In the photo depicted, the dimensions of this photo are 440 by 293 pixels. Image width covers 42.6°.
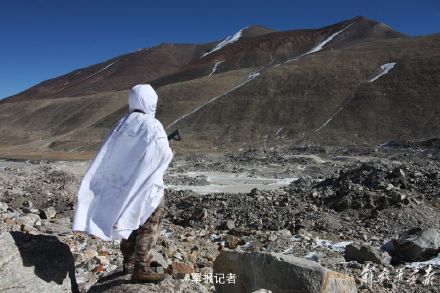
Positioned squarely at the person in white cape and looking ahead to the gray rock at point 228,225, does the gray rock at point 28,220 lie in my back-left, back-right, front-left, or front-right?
front-left

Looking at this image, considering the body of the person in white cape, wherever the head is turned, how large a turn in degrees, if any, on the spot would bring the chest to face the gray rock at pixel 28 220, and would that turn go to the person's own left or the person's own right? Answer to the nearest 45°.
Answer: approximately 45° to the person's own left

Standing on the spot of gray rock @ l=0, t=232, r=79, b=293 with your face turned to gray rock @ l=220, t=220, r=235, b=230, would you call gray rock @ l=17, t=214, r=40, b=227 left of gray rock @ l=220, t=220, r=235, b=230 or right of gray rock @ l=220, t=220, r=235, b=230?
left

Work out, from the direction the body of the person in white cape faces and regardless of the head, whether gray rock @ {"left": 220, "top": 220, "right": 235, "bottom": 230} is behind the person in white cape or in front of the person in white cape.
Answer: in front

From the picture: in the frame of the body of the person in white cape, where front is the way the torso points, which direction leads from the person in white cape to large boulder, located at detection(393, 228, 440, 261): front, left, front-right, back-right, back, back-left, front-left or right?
front

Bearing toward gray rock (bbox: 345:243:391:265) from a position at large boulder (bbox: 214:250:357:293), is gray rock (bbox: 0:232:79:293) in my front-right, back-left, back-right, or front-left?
back-left

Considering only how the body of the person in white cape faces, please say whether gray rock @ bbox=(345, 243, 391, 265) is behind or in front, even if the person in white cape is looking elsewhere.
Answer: in front

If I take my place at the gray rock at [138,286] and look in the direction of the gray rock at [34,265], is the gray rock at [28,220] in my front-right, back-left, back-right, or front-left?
front-right

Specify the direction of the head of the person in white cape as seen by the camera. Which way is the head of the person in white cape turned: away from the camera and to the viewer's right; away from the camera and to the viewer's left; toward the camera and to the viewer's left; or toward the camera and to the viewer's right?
away from the camera and to the viewer's right

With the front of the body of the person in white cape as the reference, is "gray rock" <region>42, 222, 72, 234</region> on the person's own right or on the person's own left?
on the person's own left

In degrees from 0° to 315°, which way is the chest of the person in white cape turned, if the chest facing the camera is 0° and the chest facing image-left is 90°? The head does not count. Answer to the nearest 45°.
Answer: approximately 225°

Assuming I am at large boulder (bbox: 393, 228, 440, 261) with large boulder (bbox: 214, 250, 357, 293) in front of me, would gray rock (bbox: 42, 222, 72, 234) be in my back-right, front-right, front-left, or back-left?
front-right
